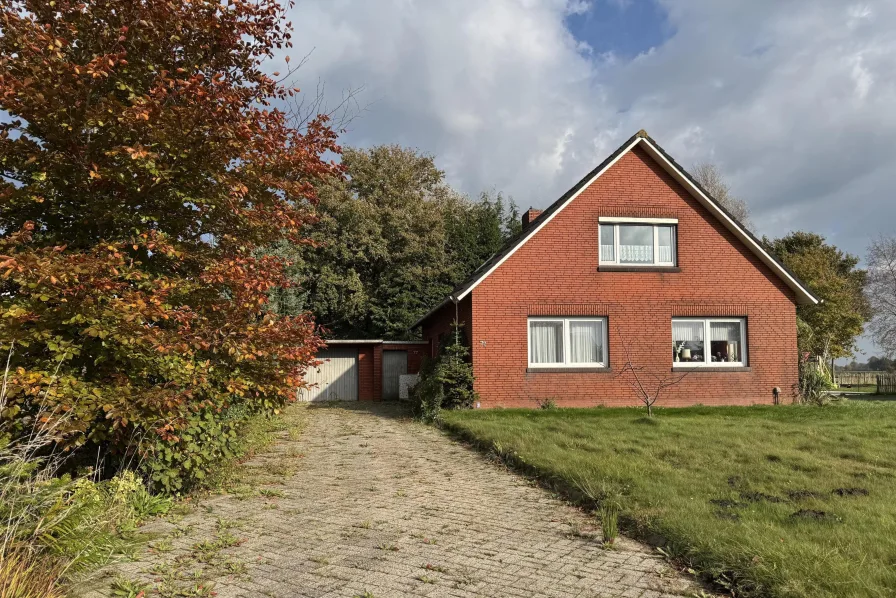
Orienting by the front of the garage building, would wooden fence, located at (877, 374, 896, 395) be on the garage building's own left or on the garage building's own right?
on the garage building's own left

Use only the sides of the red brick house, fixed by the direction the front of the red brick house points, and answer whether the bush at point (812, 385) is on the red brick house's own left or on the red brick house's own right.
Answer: on the red brick house's own left

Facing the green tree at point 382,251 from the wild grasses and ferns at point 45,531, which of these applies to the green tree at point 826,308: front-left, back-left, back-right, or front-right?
front-right

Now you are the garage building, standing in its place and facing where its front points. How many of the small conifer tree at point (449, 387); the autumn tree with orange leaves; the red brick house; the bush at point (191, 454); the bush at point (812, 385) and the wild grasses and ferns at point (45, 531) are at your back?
0

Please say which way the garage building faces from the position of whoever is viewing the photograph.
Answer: facing the viewer

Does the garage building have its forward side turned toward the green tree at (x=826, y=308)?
no

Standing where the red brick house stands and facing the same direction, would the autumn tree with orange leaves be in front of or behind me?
in front

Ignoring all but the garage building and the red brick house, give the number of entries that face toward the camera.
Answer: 2

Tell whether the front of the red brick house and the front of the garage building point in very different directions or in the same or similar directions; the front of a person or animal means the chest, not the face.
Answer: same or similar directions

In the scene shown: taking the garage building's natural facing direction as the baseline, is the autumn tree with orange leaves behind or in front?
in front

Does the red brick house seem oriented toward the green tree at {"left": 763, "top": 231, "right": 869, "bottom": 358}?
no

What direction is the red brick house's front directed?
toward the camera

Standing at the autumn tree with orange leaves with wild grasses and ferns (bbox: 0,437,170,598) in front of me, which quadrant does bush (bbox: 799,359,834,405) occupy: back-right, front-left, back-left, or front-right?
back-left

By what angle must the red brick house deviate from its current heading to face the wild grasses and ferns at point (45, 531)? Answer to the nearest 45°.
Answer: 0° — it already faces it

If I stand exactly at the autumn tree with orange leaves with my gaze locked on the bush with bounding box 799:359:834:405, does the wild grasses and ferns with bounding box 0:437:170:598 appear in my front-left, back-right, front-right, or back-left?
back-right
